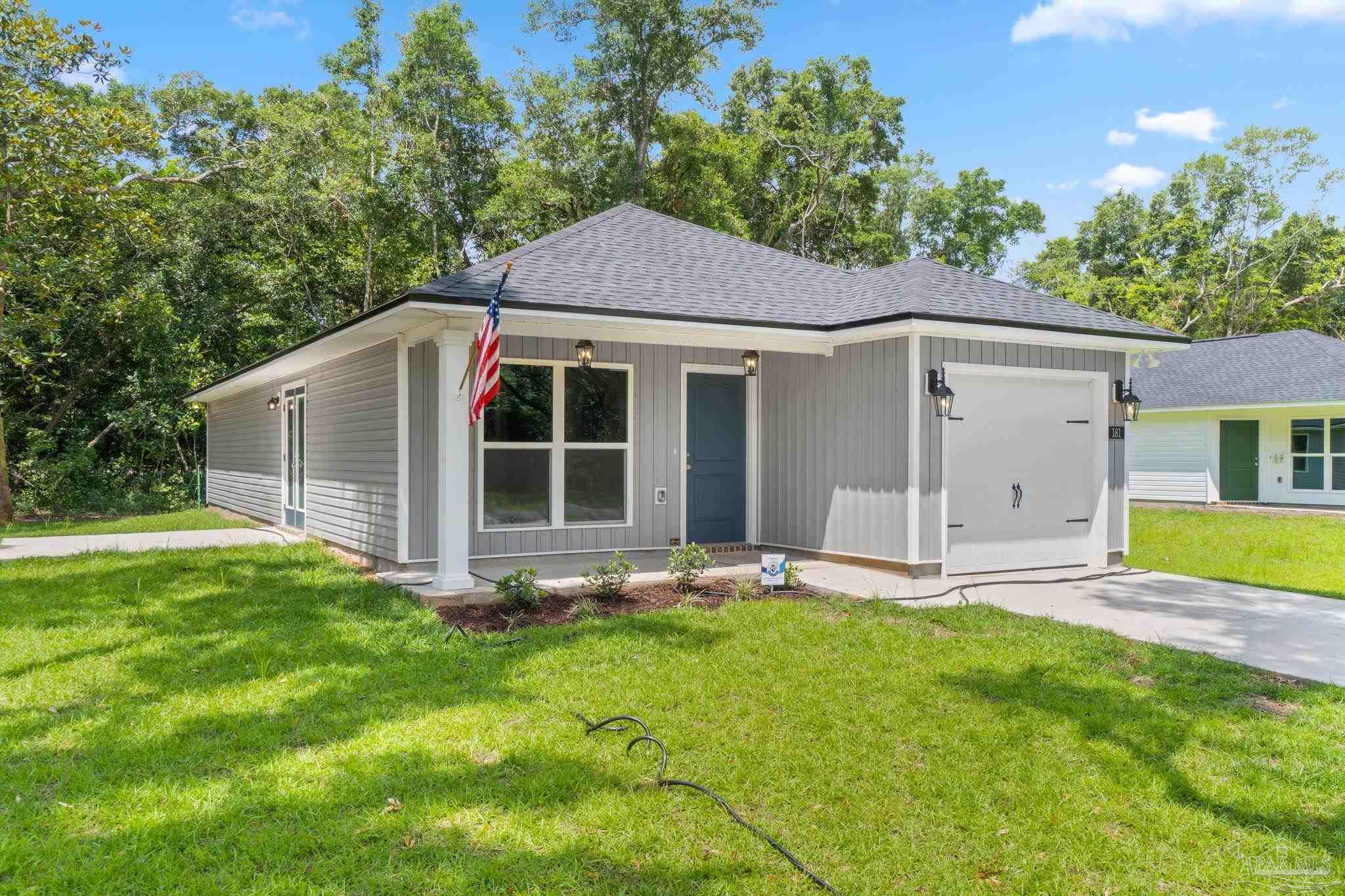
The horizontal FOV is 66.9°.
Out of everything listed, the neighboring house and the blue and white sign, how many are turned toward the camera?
2

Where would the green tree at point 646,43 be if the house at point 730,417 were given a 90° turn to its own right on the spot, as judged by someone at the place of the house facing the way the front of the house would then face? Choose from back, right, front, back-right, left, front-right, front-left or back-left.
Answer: back-right

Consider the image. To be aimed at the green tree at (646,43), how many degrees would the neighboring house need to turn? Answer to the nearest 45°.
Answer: approximately 90° to its right

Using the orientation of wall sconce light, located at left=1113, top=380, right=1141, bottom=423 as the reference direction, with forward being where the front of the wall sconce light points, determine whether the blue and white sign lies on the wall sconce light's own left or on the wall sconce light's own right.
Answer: on the wall sconce light's own right

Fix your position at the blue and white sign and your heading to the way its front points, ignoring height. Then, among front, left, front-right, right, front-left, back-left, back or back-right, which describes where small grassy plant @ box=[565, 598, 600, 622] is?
front-right

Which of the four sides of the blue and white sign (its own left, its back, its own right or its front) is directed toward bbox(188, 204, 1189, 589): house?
back

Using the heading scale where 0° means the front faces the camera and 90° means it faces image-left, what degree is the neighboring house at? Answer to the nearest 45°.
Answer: approximately 0°

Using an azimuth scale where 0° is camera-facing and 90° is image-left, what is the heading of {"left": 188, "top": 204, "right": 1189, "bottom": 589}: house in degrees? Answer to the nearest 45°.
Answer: approximately 315°

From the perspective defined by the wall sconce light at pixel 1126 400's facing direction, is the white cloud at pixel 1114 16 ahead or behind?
behind
